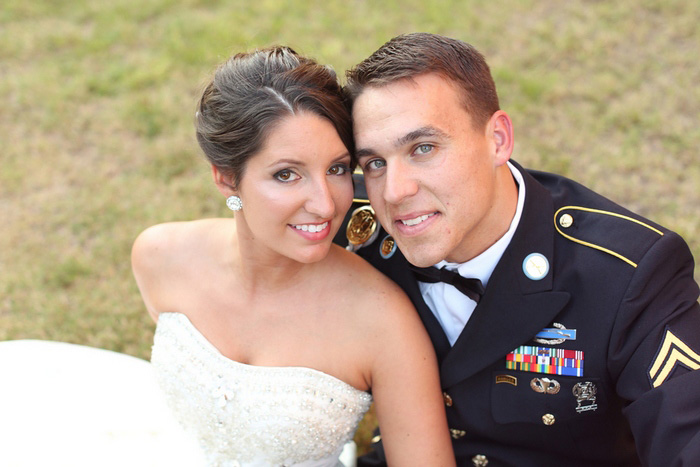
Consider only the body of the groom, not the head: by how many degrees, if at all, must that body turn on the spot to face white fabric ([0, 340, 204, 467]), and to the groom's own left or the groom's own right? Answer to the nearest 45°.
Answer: approximately 45° to the groom's own right

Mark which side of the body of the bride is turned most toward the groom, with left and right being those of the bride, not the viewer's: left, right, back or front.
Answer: left

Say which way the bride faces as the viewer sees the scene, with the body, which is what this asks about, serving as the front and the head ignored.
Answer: toward the camera

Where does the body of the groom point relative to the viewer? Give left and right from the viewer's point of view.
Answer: facing the viewer and to the left of the viewer
